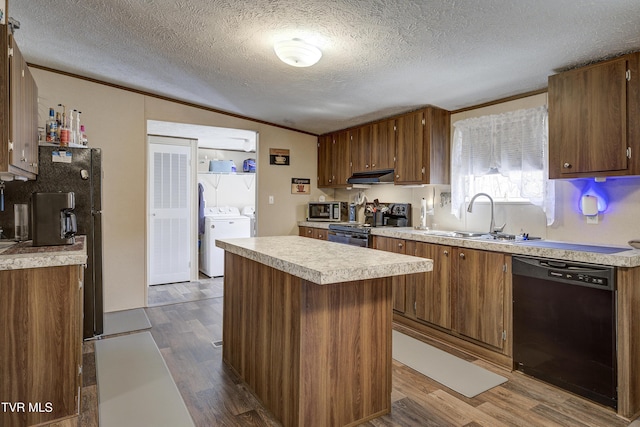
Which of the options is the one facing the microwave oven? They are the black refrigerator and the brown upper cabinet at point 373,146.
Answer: the black refrigerator

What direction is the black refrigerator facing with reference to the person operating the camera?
facing to the right of the viewer

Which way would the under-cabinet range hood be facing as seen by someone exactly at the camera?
facing the viewer and to the left of the viewer

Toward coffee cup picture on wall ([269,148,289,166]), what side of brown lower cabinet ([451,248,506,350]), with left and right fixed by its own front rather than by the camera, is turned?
right

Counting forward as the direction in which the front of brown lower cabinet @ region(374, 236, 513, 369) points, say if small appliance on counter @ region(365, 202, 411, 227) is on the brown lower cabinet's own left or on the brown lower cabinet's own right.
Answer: on the brown lower cabinet's own right

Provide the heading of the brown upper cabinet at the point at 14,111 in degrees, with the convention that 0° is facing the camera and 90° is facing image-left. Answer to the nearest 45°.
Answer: approximately 270°

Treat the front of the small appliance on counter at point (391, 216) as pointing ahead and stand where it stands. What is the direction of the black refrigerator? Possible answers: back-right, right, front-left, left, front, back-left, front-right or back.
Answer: front

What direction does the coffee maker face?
to the viewer's right

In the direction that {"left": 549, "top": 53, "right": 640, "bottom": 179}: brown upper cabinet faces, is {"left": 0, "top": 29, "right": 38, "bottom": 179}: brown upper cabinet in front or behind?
in front

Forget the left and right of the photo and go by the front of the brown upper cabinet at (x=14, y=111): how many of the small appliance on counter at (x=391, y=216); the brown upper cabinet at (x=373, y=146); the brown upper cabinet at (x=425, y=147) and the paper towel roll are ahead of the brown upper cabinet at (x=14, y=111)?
4

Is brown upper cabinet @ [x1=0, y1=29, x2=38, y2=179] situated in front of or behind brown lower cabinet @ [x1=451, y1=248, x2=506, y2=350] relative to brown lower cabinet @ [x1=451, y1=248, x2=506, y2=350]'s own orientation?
in front

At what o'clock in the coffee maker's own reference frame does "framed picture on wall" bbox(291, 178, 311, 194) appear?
The framed picture on wall is roughly at 11 o'clock from the coffee maker.
